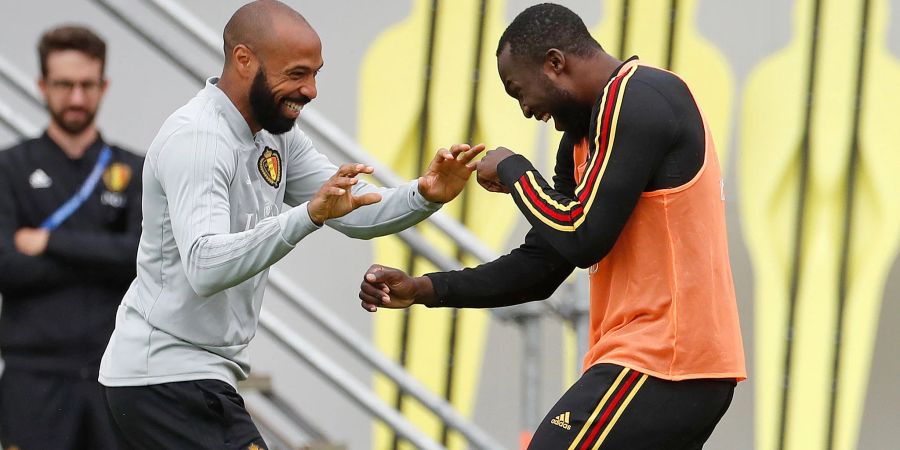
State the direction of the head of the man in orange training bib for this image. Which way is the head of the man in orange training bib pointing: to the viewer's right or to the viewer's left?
to the viewer's left

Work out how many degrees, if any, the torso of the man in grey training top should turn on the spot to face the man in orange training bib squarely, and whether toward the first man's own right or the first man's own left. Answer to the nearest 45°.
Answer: approximately 45° to the first man's own left

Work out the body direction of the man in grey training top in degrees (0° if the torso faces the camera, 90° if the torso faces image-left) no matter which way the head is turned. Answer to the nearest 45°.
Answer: approximately 315°

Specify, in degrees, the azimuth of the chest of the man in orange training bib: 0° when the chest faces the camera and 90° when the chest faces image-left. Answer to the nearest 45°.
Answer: approximately 90°

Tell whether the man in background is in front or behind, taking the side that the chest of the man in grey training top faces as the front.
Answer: behind

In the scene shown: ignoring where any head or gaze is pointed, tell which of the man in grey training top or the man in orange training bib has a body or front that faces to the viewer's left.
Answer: the man in orange training bib

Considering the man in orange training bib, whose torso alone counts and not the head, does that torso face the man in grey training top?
yes

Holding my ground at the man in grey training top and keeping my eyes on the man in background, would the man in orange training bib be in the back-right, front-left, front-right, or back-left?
back-right
